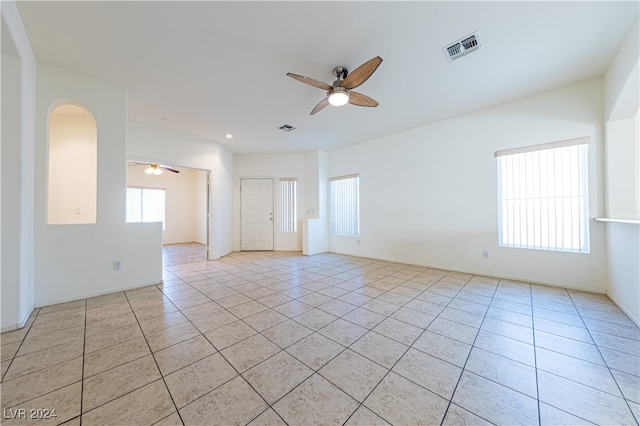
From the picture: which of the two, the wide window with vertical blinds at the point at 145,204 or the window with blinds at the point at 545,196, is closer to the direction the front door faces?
the window with blinds at the point at 545,196

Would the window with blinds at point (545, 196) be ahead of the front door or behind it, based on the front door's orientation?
ahead

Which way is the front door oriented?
toward the camera

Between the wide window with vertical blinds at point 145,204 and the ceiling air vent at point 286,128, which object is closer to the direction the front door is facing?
the ceiling air vent

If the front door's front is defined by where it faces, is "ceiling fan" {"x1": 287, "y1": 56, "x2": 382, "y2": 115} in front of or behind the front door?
in front

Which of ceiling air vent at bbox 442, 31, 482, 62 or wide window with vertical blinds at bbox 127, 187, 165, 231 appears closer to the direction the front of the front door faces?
the ceiling air vent

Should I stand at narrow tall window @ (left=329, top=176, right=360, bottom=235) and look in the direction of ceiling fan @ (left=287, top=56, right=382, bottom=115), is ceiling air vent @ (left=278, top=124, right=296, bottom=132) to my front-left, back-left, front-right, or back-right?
front-right

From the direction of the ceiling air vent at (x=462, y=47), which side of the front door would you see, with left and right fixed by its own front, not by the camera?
front

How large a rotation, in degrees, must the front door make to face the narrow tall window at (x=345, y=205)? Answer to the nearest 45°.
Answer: approximately 45° to its left

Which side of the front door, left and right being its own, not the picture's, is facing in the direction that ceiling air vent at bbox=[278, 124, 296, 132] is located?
front

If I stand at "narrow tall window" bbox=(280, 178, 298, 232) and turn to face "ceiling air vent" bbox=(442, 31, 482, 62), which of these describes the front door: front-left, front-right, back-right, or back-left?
back-right

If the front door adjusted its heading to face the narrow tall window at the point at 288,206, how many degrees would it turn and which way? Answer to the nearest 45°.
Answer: approximately 90° to its left

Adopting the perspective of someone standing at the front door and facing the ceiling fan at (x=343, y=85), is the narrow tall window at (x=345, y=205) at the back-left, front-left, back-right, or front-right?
front-left

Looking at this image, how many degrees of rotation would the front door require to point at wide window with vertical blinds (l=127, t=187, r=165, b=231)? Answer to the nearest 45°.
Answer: approximately 135° to its right

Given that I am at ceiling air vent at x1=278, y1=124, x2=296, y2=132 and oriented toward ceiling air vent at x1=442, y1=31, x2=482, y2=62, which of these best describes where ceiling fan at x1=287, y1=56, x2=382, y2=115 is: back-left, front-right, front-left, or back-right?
front-right
